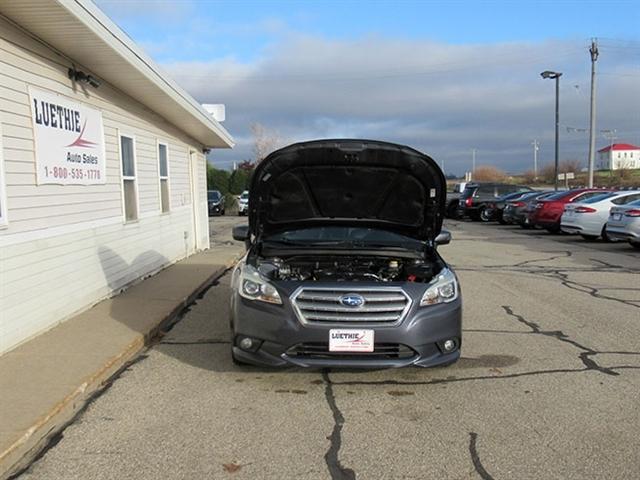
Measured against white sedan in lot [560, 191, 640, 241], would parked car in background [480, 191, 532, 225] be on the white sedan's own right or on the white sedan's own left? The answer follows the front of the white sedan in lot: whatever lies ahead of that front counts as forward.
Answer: on the white sedan's own left

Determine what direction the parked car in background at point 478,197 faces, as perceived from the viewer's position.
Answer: facing away from the viewer and to the right of the viewer

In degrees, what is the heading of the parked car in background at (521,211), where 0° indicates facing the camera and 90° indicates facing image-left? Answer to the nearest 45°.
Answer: approximately 225°

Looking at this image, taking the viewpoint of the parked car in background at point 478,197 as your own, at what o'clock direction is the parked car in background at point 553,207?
the parked car in background at point 553,207 is roughly at 4 o'clock from the parked car in background at point 478,197.

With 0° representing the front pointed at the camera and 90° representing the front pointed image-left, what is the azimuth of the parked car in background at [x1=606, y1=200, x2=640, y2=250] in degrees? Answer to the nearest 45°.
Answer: approximately 225°

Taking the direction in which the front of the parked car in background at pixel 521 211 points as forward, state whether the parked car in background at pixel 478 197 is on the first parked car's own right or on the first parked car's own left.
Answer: on the first parked car's own left

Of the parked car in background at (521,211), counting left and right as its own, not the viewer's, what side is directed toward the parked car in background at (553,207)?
right

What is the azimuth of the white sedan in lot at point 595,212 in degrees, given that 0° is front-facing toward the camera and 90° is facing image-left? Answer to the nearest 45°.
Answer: approximately 225°
